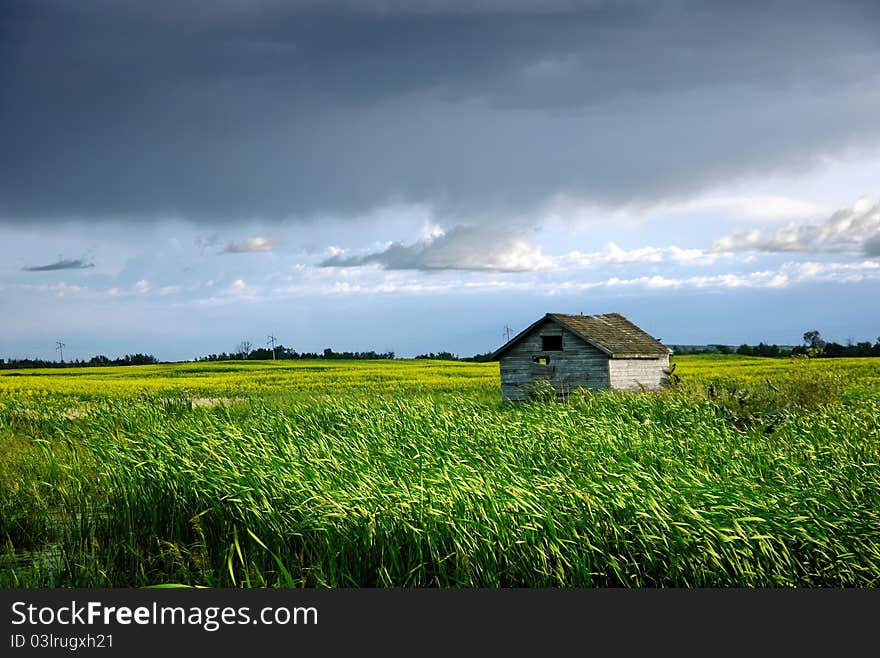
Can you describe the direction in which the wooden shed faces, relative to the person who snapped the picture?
facing the viewer and to the left of the viewer
